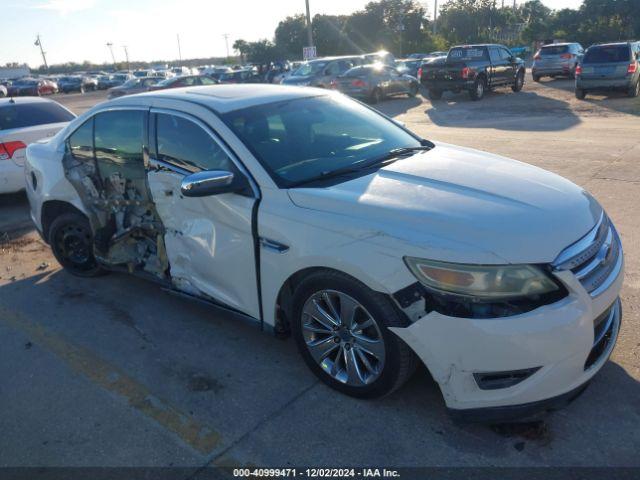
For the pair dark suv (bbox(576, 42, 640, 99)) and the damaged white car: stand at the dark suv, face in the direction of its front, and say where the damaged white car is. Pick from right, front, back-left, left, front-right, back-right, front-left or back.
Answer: back

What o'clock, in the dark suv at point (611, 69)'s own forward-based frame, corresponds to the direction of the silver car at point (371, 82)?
The silver car is roughly at 9 o'clock from the dark suv.

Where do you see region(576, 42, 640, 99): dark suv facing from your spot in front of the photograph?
facing away from the viewer

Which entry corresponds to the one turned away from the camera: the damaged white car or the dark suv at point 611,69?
the dark suv

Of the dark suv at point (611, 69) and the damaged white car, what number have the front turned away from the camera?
1

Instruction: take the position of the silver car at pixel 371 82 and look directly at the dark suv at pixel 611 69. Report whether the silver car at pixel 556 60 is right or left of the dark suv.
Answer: left

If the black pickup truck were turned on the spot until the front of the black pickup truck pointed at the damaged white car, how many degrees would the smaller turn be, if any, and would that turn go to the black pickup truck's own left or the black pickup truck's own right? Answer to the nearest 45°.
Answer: approximately 135° to the black pickup truck's own right

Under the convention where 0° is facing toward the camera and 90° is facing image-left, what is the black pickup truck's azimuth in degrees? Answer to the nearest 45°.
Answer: approximately 225°

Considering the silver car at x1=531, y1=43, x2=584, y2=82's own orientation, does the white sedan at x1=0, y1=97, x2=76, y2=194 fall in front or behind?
behind

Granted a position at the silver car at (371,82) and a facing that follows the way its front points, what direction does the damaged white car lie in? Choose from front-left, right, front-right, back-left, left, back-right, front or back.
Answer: back-right

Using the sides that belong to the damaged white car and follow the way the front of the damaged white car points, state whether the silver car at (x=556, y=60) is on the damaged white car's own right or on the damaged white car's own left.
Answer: on the damaged white car's own left

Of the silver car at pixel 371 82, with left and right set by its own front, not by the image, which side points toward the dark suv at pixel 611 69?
right

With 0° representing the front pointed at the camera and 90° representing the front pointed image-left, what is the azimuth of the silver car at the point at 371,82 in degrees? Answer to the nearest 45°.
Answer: approximately 225°

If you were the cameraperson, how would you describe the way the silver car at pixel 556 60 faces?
facing away from the viewer and to the right of the viewer

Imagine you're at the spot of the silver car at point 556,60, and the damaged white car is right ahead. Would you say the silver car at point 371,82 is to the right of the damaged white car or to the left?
right

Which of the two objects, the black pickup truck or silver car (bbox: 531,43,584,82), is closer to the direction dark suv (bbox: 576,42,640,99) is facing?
the silver car

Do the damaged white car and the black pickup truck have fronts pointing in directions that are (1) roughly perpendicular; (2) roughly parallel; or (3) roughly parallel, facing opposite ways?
roughly perpendicular
